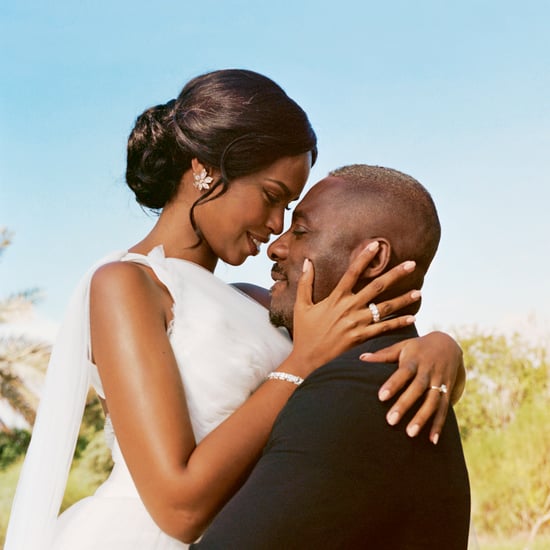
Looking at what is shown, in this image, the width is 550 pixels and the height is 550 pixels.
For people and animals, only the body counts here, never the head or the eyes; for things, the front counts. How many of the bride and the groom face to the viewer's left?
1

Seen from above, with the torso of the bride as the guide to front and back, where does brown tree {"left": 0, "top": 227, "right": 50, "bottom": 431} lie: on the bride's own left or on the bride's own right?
on the bride's own left

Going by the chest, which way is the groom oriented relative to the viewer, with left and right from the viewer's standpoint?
facing to the left of the viewer

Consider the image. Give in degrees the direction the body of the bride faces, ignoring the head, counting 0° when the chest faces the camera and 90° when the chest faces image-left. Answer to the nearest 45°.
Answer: approximately 270°

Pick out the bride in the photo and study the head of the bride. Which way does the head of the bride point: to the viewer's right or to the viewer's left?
to the viewer's right

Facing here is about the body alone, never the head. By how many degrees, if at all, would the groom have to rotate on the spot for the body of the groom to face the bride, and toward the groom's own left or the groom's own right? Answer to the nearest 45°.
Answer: approximately 45° to the groom's own right

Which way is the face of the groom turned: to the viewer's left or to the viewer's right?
to the viewer's left

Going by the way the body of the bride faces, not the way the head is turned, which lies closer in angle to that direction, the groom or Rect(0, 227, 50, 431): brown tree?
the groom

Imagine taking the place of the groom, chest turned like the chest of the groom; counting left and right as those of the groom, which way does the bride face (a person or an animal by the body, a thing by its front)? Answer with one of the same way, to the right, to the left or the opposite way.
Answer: the opposite way

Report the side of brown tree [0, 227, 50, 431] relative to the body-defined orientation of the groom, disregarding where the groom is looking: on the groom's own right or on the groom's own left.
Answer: on the groom's own right
